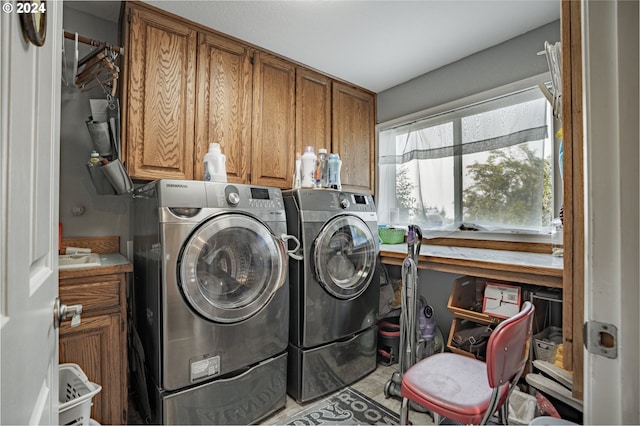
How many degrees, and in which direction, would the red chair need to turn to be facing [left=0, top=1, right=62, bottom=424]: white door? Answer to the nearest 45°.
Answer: approximately 90° to its left

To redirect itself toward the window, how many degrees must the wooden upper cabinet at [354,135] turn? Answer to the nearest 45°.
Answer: approximately 45° to its left

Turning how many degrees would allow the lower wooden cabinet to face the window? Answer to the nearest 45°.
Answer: approximately 45° to its left

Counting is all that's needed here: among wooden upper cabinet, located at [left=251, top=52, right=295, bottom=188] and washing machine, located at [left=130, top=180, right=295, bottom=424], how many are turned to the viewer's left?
0
